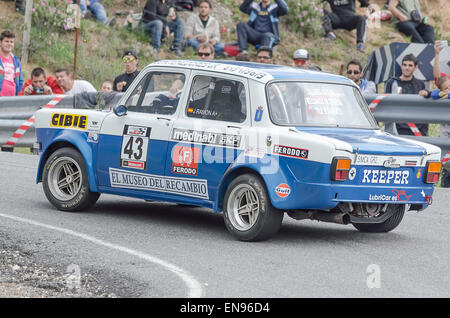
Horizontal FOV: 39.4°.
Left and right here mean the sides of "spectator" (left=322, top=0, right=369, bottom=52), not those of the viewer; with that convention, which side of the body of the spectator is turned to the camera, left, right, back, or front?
front

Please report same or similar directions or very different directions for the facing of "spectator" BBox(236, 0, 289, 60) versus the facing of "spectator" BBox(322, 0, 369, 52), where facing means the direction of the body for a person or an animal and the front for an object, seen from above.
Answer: same or similar directions

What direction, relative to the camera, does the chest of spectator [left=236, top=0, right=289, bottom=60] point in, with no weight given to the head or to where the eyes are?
toward the camera

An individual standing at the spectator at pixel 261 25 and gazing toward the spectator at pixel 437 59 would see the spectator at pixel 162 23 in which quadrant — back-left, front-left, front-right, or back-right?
back-right

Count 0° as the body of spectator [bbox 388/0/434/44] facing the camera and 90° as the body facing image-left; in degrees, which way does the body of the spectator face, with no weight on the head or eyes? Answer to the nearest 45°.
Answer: approximately 315°

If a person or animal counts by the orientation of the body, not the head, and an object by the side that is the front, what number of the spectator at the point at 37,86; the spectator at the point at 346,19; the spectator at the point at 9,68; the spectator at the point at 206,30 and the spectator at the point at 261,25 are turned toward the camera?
5

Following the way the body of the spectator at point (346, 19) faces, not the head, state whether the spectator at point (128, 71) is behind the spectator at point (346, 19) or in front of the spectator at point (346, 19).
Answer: in front

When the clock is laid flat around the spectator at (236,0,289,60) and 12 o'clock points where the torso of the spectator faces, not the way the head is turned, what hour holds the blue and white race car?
The blue and white race car is roughly at 12 o'clock from the spectator.

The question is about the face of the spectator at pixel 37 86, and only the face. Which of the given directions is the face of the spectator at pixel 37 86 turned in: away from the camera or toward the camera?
toward the camera

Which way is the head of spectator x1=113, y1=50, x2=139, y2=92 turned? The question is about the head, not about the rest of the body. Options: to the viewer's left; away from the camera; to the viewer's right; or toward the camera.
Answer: toward the camera

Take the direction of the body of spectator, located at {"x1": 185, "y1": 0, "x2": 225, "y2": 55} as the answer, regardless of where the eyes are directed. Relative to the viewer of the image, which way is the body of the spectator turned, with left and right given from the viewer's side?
facing the viewer

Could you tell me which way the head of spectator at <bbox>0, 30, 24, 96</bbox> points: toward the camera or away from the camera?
toward the camera

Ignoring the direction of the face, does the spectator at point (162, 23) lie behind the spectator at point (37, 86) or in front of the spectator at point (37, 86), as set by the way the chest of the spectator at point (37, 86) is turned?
behind

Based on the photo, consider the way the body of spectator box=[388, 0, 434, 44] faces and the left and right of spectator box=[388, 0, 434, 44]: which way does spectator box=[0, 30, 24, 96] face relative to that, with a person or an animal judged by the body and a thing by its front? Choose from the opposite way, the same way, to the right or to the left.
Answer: the same way

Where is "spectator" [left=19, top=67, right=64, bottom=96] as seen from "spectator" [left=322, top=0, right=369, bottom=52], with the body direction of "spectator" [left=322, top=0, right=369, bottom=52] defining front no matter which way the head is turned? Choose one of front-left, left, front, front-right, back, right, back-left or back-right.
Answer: front-right

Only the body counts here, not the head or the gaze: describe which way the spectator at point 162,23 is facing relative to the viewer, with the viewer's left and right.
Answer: facing the viewer and to the right of the viewer
